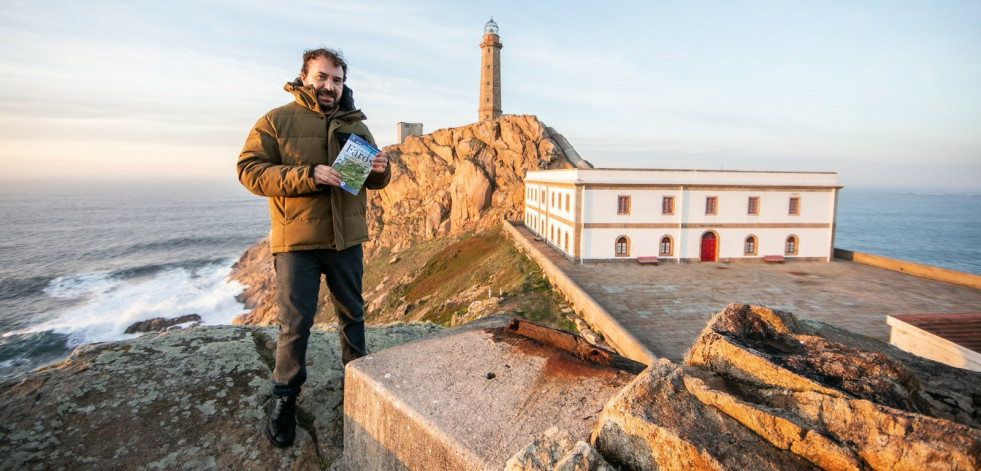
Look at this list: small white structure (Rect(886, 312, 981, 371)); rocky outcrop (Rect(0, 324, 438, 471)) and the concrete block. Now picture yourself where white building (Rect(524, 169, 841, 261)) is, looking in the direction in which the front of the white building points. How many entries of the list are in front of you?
3

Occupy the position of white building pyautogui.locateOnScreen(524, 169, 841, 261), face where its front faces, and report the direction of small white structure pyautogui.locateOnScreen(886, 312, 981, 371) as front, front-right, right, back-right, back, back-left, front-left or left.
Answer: front

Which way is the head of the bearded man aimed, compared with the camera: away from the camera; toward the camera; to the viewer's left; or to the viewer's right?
toward the camera

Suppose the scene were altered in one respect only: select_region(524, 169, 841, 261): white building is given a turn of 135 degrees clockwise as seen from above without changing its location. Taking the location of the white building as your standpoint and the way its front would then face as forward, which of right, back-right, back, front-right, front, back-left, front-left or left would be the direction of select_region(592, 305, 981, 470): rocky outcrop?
back-left

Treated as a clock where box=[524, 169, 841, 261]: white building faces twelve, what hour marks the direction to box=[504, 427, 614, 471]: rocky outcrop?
The rocky outcrop is roughly at 12 o'clock from the white building.

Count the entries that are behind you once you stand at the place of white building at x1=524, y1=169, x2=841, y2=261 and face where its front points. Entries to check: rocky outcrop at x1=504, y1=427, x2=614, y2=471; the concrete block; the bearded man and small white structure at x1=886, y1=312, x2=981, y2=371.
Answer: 0

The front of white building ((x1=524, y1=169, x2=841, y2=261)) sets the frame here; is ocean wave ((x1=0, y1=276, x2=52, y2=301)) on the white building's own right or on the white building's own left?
on the white building's own right

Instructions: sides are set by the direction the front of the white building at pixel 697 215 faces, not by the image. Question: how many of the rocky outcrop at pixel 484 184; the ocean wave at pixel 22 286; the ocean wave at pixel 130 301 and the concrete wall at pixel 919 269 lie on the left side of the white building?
1

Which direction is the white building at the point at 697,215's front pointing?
toward the camera

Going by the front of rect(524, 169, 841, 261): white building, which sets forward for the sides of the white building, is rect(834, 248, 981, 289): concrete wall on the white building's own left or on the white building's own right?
on the white building's own left

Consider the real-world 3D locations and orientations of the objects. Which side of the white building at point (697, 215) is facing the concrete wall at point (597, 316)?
front

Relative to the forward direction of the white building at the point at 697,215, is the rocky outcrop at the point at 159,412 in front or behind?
in front

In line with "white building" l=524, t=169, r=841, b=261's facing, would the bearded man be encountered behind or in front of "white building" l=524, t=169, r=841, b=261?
in front
